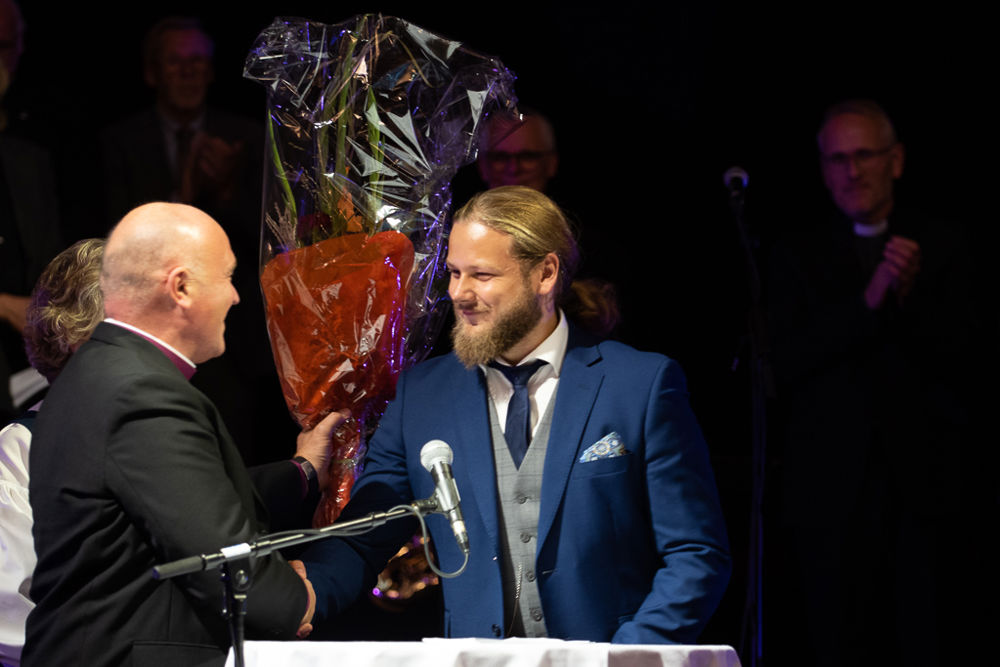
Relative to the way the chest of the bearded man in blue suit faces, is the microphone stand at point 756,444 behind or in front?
behind

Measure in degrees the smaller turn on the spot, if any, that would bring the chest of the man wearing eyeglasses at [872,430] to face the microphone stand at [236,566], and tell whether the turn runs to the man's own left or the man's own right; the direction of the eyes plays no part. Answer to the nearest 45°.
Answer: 0° — they already face it

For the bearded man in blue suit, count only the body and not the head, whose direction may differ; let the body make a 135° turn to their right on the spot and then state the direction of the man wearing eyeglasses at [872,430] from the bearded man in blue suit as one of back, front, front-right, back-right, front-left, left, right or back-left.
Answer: front-right

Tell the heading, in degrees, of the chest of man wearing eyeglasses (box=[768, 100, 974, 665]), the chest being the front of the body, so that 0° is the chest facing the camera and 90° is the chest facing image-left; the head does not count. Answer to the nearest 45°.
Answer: approximately 0°

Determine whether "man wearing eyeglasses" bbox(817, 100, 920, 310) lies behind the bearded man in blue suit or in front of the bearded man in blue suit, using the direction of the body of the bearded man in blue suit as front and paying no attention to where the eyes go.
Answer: behind

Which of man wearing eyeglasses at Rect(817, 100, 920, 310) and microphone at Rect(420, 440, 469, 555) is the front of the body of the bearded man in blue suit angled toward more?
the microphone

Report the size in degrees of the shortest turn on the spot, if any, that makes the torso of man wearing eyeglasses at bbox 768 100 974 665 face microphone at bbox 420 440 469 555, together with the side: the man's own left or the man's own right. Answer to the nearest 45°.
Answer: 0° — they already face it
